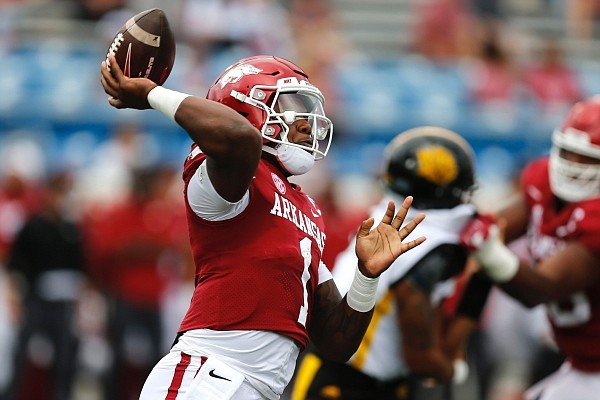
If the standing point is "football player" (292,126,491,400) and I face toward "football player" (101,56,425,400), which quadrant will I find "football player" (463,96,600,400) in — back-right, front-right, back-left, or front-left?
back-left

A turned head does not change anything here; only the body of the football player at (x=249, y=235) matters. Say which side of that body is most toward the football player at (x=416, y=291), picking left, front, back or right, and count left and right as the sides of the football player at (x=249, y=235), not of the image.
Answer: left

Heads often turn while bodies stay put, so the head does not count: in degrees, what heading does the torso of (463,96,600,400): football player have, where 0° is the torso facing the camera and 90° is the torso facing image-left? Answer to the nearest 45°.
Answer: approximately 45°

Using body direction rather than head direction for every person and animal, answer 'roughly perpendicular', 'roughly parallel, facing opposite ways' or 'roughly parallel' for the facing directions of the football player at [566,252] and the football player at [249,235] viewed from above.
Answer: roughly perpendicular

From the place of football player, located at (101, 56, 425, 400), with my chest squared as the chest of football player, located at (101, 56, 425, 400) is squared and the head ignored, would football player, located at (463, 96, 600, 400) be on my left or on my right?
on my left

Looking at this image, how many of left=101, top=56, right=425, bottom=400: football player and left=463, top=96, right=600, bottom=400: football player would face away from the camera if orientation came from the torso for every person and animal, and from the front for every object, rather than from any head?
0

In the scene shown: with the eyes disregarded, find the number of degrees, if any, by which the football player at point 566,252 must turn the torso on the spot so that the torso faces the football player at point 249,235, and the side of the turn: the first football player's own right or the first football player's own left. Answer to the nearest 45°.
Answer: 0° — they already face them

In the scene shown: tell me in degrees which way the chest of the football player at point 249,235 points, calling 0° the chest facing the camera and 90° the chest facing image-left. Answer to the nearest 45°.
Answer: approximately 315°
